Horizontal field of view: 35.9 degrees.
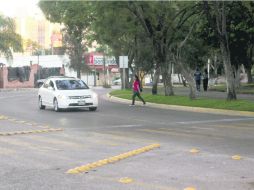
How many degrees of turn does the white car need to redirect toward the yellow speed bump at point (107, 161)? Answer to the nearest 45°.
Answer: approximately 45° to its right

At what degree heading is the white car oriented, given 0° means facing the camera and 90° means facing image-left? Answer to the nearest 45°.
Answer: approximately 315°

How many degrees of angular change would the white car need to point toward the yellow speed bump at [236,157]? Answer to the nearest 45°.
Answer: approximately 45° to its right
